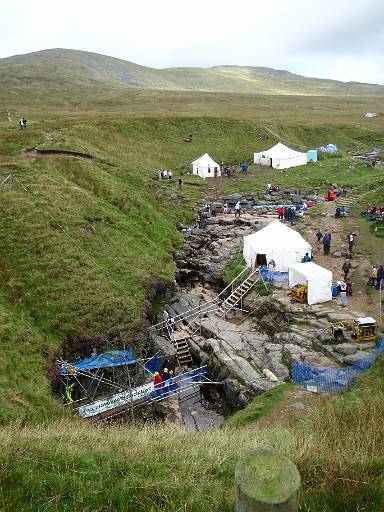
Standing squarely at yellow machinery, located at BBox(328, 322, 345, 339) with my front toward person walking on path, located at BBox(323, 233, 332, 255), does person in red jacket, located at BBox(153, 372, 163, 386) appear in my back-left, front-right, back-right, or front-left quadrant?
back-left

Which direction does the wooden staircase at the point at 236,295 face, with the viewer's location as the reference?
facing the viewer and to the left of the viewer

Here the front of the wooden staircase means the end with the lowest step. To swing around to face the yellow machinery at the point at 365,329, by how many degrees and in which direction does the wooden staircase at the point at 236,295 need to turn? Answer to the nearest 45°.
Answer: approximately 90° to its left

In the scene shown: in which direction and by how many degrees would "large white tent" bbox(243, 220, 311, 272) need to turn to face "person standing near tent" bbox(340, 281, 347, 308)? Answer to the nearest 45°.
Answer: approximately 90° to its left

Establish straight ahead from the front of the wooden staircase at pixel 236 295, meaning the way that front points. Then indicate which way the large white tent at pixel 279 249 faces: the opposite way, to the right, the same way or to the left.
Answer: the same way

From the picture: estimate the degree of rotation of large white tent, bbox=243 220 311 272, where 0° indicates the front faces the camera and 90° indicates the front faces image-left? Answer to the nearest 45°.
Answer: approximately 45°

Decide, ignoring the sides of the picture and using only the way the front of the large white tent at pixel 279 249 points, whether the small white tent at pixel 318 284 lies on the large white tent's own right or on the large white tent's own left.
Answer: on the large white tent's own left

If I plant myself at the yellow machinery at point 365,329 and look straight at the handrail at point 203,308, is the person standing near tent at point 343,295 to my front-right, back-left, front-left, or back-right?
front-right

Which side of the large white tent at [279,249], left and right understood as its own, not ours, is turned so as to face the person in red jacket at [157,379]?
front

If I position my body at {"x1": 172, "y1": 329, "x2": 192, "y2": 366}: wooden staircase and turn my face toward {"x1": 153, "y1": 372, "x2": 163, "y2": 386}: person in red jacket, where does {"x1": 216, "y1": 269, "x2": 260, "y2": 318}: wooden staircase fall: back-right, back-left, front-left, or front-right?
back-left

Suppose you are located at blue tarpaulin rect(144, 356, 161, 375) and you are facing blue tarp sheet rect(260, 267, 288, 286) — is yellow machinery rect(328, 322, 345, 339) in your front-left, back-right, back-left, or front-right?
front-right

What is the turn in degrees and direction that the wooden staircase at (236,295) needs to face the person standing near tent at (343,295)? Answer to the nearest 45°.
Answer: approximately 90° to its left

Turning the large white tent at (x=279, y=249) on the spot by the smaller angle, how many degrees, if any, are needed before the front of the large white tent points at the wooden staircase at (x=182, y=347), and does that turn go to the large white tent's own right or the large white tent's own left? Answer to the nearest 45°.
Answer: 0° — it already faces it

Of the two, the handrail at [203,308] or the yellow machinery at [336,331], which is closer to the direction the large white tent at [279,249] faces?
the handrail

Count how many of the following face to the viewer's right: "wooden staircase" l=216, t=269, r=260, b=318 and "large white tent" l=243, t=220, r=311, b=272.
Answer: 0

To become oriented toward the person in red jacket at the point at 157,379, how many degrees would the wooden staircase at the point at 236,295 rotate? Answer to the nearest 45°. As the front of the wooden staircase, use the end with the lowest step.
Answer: approximately 45° to its left

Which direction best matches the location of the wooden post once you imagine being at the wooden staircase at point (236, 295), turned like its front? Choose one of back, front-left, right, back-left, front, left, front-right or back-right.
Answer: front-left
